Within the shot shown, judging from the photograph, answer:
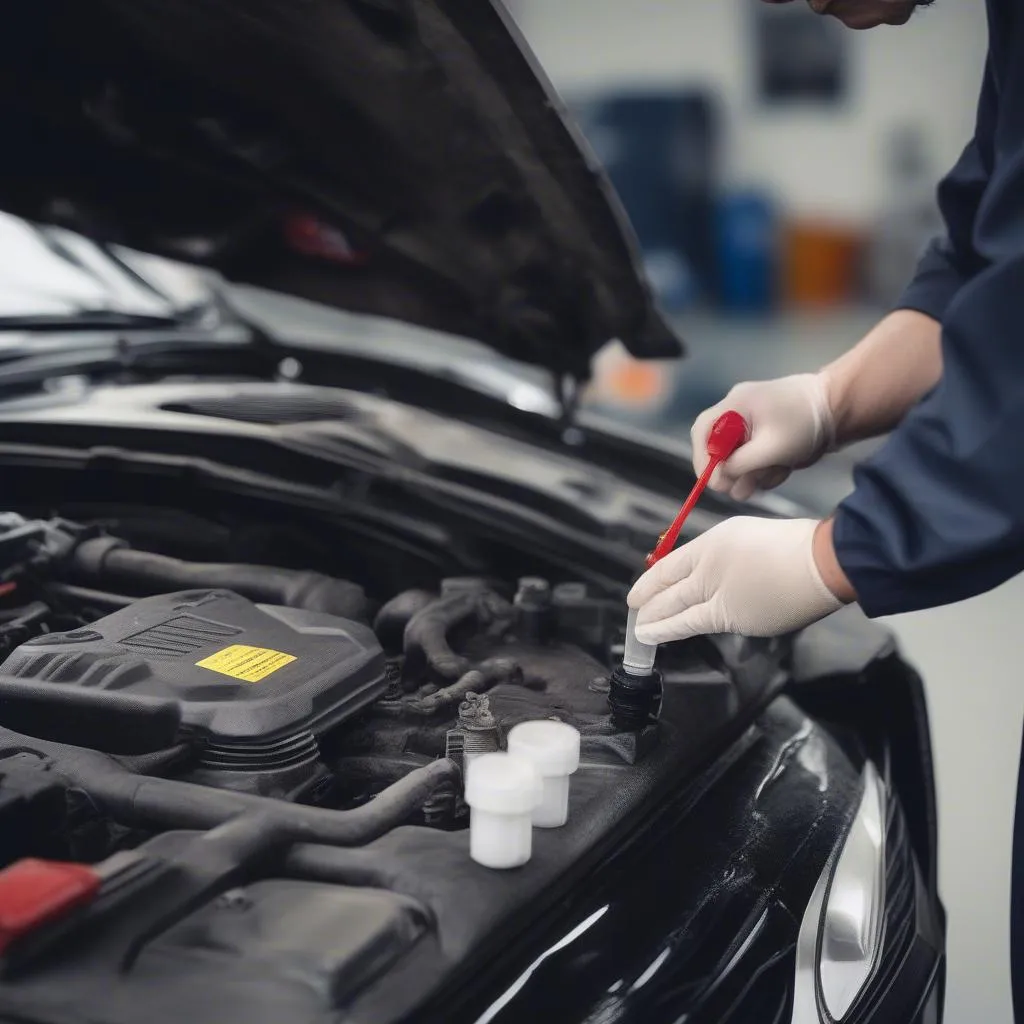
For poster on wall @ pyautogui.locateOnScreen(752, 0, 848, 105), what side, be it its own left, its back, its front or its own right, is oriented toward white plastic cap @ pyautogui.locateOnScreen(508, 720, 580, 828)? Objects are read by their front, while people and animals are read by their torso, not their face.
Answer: front

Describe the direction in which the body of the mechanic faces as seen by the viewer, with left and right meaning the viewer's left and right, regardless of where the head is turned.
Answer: facing to the left of the viewer

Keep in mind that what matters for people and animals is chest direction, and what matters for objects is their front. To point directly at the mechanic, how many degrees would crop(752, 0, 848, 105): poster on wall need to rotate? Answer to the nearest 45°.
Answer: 0° — it already faces them

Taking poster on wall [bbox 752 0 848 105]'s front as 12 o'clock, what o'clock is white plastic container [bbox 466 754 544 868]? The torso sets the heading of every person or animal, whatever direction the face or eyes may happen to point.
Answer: The white plastic container is roughly at 12 o'clock from the poster on wall.

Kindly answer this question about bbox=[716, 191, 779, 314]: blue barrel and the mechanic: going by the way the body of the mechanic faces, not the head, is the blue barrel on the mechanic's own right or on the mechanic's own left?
on the mechanic's own right

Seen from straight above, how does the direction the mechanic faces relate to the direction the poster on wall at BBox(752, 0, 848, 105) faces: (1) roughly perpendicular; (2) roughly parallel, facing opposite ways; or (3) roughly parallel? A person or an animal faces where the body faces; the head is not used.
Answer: roughly perpendicular

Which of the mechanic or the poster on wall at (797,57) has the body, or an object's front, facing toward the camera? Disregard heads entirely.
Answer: the poster on wall

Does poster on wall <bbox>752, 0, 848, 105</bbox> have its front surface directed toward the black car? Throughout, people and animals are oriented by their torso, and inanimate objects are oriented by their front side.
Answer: yes

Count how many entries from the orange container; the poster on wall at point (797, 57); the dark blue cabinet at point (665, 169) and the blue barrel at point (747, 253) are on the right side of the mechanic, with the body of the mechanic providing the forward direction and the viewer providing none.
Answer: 4

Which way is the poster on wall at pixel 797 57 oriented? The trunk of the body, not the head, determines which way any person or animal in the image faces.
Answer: toward the camera

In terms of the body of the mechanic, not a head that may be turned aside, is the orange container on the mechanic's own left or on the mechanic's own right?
on the mechanic's own right

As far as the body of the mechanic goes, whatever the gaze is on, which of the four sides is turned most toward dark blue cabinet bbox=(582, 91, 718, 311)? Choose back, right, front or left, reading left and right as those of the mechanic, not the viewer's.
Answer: right

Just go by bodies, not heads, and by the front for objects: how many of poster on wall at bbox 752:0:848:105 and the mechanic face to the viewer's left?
1
